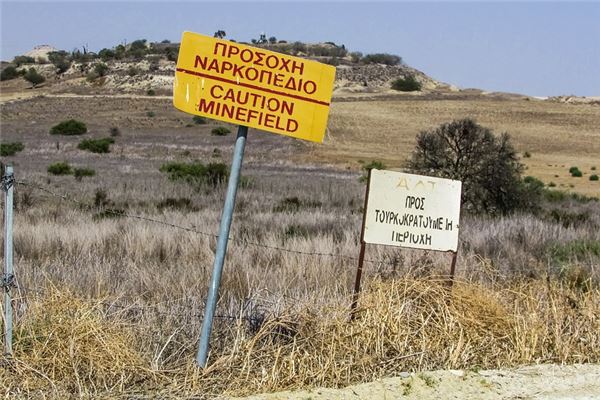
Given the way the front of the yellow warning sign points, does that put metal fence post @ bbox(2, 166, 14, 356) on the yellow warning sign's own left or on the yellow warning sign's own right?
on the yellow warning sign's own right

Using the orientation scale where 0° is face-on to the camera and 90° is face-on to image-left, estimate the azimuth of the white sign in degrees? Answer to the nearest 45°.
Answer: approximately 0°

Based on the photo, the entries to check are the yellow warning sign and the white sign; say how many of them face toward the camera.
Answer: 2

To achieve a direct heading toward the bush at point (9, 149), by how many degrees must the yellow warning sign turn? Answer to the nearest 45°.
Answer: approximately 180°

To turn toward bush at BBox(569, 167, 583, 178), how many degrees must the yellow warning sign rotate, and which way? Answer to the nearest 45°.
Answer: approximately 135° to its left

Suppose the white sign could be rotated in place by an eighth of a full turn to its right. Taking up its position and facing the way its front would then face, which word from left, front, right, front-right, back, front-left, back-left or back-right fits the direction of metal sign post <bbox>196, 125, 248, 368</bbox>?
front

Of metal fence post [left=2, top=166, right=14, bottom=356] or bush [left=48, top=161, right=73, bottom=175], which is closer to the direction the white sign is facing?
the metal fence post

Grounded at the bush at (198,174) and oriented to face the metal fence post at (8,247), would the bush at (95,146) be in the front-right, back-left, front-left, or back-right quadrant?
back-right

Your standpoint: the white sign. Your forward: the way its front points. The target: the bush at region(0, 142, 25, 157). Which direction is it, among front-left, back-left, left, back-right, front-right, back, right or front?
back-right

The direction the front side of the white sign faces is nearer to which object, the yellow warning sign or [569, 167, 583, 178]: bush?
the yellow warning sign

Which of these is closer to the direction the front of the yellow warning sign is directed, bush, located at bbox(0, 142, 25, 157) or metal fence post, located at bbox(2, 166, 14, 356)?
the metal fence post

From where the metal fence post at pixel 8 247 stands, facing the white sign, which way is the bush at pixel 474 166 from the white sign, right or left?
left

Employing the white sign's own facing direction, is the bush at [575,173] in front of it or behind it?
behind
